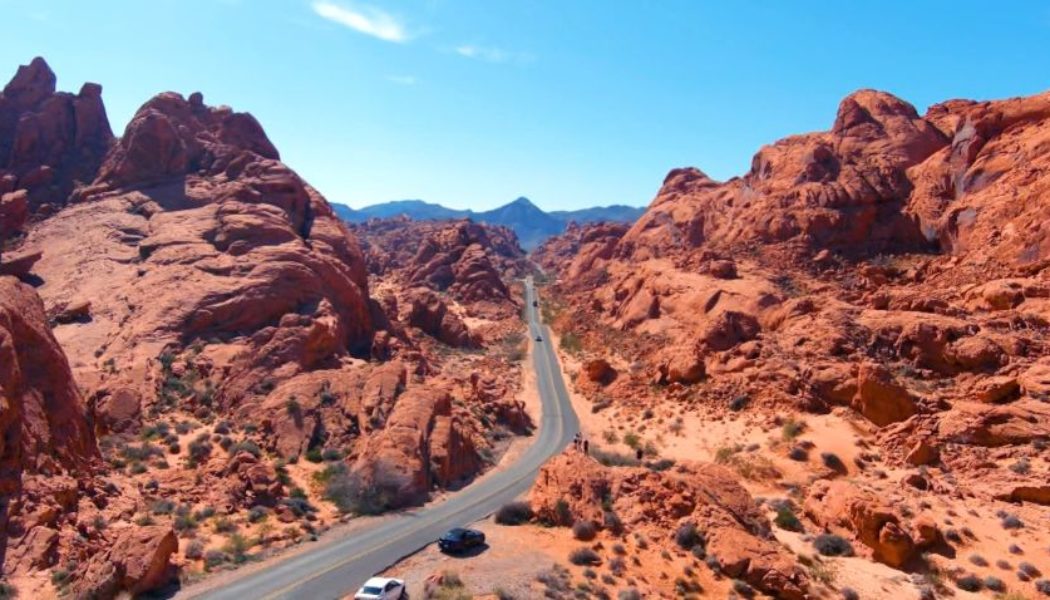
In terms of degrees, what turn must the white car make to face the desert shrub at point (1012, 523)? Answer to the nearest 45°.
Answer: approximately 45° to its right

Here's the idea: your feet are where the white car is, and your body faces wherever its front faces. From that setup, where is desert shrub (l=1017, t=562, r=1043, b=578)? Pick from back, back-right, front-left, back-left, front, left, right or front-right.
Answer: front-right

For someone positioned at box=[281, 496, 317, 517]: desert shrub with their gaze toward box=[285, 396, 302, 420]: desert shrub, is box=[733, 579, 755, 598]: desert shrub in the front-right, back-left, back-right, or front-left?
back-right

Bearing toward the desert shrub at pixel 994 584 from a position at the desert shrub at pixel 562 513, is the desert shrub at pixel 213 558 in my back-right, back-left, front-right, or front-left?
back-right

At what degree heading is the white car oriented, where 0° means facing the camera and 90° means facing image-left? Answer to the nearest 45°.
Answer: approximately 225°

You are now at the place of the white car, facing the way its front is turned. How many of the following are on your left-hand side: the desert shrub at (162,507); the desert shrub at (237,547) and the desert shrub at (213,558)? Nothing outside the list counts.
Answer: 3

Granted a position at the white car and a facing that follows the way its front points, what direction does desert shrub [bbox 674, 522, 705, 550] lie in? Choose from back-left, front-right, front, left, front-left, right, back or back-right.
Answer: front-right

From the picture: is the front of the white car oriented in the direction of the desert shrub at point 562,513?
yes

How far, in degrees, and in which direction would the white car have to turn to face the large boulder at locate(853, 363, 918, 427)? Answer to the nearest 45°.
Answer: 0° — it already faces it

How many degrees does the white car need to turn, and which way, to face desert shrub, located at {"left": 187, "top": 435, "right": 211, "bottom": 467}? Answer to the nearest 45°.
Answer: approximately 90° to its left

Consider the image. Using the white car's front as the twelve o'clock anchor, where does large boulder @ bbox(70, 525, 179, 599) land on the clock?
The large boulder is roughly at 8 o'clock from the white car.

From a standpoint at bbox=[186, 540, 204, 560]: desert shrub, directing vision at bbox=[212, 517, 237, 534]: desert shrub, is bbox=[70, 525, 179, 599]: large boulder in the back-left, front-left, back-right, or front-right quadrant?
back-left

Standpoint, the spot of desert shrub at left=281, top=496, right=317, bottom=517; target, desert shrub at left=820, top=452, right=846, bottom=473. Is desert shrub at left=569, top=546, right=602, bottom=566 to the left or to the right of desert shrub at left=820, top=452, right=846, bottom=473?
right

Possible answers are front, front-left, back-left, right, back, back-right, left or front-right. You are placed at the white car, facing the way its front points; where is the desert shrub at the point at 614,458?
front

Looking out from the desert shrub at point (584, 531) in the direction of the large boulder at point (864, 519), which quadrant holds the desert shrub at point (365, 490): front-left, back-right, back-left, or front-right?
back-left

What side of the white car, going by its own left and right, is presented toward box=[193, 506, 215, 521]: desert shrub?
left

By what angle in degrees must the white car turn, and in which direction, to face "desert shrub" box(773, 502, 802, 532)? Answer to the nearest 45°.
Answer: approximately 45° to its right

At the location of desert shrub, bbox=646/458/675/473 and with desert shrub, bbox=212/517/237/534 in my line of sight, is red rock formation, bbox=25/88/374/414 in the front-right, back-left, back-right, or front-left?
front-right

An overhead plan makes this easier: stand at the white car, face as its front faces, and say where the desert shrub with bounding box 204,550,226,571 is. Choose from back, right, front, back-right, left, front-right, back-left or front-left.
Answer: left

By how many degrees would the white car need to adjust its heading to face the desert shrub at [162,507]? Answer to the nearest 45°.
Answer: approximately 90° to its left

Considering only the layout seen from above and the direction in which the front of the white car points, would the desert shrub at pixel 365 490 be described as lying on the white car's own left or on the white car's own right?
on the white car's own left
